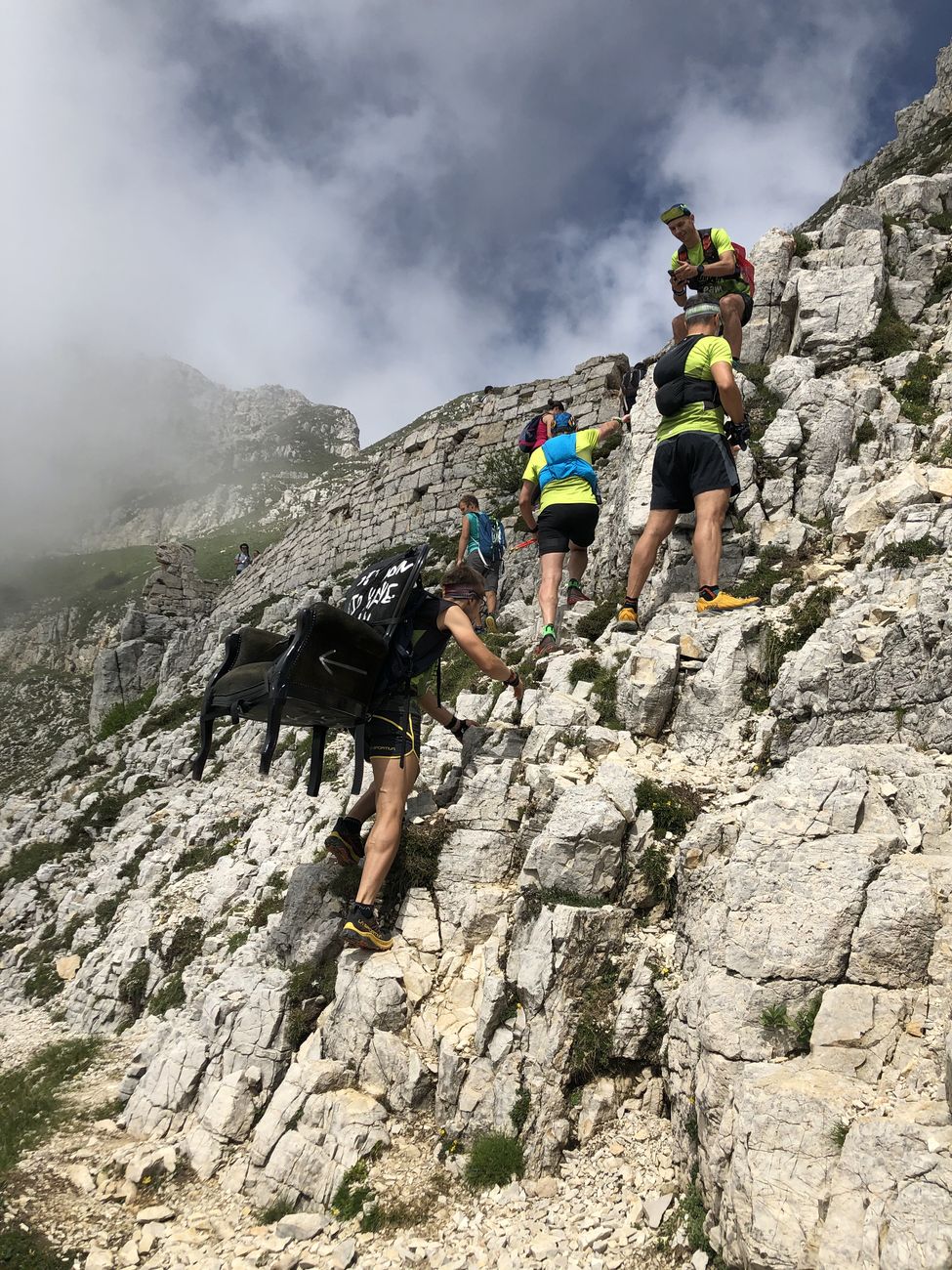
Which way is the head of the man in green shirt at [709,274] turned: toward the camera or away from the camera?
toward the camera

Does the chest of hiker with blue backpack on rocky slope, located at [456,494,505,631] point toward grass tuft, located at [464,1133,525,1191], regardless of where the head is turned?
no

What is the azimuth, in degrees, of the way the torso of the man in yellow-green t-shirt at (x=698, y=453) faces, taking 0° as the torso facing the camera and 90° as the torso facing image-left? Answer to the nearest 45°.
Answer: approximately 225°

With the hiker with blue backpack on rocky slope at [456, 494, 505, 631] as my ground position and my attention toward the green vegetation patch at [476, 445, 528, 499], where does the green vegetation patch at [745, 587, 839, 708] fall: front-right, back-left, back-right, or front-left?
back-right

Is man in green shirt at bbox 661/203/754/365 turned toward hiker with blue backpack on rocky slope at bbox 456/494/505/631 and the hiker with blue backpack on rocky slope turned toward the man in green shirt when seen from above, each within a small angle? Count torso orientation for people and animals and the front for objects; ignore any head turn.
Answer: no

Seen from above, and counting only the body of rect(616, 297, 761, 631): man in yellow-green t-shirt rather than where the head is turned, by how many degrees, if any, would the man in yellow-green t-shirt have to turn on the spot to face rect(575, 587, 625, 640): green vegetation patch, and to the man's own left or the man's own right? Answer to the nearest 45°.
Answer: approximately 90° to the man's own left

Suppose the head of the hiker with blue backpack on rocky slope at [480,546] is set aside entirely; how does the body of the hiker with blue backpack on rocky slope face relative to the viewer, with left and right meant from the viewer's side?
facing away from the viewer and to the left of the viewer

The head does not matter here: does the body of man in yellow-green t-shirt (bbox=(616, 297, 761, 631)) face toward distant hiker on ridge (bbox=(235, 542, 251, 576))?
no

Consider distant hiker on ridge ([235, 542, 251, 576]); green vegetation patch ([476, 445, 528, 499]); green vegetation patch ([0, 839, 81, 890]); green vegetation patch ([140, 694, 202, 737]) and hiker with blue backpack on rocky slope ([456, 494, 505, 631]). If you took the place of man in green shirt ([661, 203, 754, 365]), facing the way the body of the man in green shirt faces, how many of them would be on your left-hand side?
0

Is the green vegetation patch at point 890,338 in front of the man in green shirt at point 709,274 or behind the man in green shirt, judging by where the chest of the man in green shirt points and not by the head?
behind
